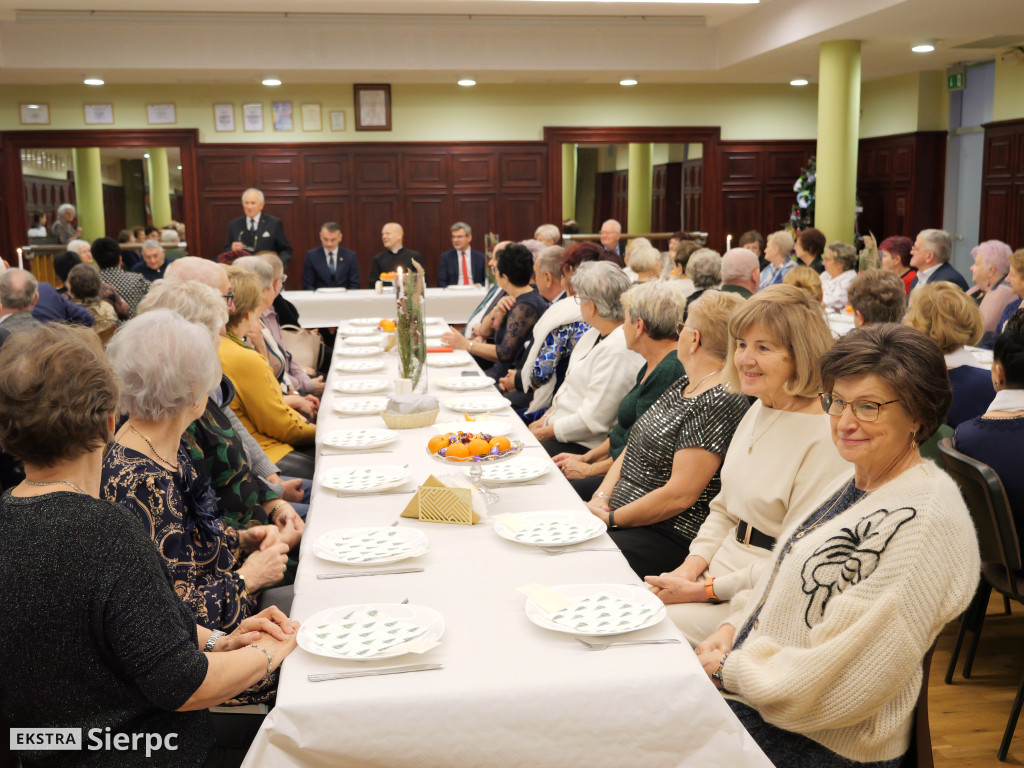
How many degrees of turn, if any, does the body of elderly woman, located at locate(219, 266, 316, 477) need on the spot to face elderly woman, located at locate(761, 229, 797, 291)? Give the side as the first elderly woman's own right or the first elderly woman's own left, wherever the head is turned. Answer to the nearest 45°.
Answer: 0° — they already face them

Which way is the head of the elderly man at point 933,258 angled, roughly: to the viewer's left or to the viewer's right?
to the viewer's left

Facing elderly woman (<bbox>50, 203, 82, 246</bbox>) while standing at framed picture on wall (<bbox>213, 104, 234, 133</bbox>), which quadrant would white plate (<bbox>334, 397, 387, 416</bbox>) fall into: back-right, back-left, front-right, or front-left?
back-left

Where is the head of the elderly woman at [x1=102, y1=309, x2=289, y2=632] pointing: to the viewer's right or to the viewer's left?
to the viewer's right

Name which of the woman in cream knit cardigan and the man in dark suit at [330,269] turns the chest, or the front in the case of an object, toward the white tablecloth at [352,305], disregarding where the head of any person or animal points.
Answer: the man in dark suit

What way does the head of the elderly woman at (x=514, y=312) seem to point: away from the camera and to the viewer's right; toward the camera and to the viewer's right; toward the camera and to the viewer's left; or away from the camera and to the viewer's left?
away from the camera and to the viewer's left

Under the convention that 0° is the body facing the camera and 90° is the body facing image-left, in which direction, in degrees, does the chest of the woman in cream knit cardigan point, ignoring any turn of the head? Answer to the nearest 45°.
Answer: approximately 45°

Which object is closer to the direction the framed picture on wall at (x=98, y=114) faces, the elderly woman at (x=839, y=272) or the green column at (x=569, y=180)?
the elderly woman

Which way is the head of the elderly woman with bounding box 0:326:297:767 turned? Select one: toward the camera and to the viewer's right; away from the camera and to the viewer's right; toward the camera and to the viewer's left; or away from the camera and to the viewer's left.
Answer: away from the camera and to the viewer's right
